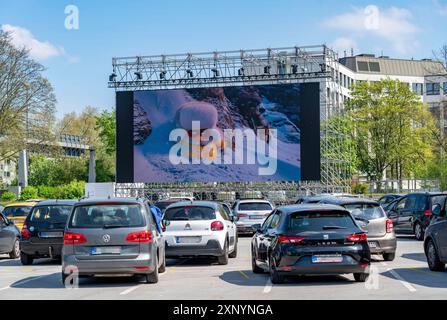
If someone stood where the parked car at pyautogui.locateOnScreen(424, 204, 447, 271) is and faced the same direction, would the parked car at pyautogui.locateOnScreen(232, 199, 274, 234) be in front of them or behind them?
in front

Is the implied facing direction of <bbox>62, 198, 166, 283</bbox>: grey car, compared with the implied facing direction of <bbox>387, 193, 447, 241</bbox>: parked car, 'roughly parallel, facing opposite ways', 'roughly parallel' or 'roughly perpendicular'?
roughly parallel

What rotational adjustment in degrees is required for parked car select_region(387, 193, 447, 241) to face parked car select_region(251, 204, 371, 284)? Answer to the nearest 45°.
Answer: approximately 135° to its left

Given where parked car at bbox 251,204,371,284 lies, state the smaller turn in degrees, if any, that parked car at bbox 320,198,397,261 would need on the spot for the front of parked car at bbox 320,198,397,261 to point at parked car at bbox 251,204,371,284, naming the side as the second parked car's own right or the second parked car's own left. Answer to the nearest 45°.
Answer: approximately 180°

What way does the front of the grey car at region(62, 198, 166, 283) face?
away from the camera

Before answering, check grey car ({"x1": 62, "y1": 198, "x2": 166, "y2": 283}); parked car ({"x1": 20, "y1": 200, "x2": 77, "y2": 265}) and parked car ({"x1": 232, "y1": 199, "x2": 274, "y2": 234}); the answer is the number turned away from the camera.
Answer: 3

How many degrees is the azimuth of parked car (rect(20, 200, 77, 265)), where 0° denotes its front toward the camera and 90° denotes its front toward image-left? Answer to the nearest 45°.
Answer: approximately 180°

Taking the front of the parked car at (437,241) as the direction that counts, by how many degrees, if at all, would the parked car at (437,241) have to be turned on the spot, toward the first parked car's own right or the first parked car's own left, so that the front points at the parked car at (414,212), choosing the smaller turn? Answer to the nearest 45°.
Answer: approximately 45° to the first parked car's own right
